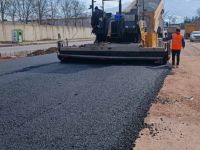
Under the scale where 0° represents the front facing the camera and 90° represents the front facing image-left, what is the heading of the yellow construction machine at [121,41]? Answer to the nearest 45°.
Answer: approximately 180°
